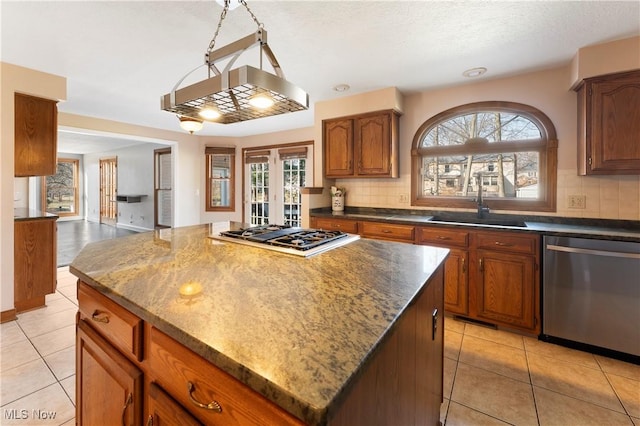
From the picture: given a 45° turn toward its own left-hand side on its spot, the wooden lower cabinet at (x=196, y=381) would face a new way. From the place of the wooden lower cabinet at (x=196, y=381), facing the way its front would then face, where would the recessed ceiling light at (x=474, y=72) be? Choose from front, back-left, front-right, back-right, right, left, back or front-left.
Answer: back-left

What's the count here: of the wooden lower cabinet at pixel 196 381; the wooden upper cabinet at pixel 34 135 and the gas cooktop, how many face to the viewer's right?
1

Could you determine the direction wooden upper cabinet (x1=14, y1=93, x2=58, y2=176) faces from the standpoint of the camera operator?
facing to the right of the viewer

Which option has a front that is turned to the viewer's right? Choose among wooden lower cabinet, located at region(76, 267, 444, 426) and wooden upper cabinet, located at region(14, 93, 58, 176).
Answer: the wooden upper cabinet

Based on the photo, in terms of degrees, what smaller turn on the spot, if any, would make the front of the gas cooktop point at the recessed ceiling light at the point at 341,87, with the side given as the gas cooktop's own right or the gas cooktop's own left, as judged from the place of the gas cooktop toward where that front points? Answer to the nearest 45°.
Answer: approximately 135° to the gas cooktop's own right

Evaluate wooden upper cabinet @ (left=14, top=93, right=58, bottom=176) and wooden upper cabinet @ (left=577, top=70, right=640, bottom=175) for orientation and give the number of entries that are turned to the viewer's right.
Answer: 1

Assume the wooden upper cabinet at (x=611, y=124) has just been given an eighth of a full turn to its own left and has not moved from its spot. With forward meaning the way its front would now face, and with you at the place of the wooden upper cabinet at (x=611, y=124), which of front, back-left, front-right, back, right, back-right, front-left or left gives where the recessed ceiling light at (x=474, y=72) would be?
right

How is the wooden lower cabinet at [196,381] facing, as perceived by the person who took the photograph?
facing the viewer and to the left of the viewer

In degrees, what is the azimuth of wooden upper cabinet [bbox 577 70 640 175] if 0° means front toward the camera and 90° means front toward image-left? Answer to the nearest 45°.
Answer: approximately 45°
